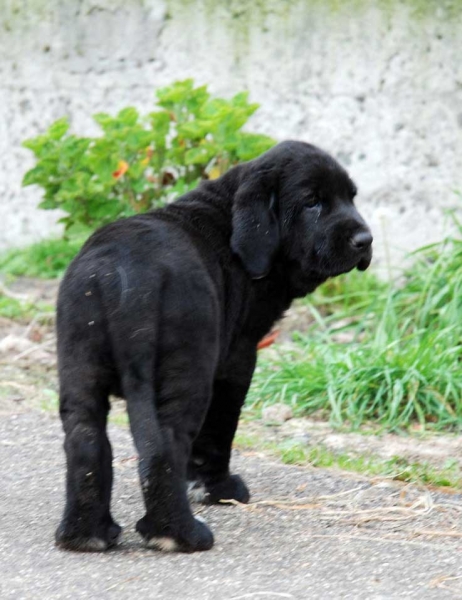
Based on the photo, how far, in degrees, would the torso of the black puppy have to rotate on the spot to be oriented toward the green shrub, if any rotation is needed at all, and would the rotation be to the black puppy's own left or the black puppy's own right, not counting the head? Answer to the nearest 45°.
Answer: approximately 45° to the black puppy's own left

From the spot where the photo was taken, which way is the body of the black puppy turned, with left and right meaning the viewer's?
facing away from the viewer and to the right of the viewer
